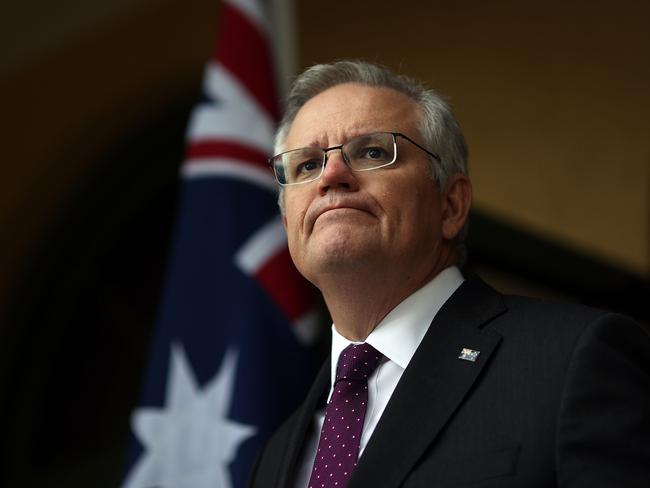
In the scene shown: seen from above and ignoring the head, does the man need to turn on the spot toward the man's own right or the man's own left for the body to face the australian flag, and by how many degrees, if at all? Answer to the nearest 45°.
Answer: approximately 90° to the man's own right

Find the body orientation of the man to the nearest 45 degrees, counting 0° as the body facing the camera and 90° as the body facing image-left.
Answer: approximately 45°
